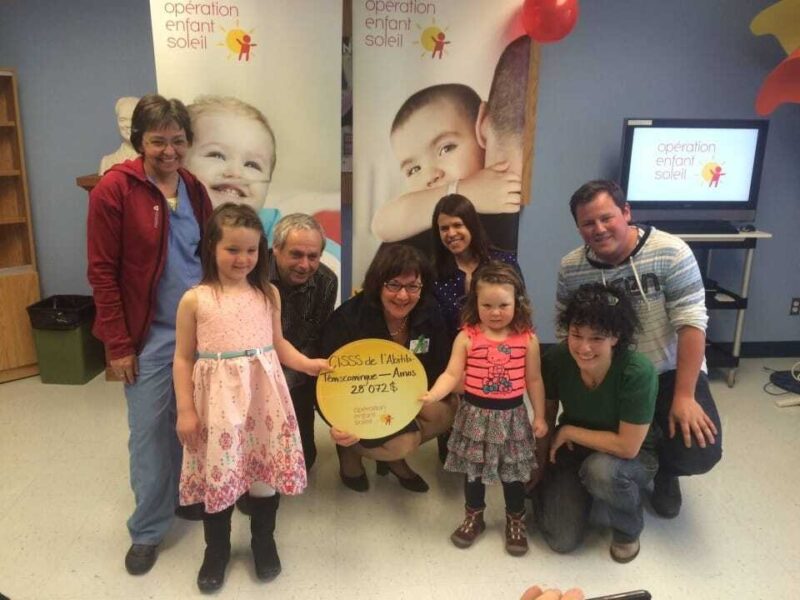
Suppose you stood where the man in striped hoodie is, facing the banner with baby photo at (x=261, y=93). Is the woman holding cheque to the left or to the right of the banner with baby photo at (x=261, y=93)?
left

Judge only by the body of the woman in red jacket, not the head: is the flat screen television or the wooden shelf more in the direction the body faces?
the flat screen television

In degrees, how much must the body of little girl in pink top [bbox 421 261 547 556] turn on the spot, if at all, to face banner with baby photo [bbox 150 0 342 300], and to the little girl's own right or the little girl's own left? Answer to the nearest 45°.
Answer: approximately 135° to the little girl's own right

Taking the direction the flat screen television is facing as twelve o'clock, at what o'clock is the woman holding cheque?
The woman holding cheque is roughly at 1 o'clock from the flat screen television.

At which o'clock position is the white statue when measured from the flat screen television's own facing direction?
The white statue is roughly at 2 o'clock from the flat screen television.

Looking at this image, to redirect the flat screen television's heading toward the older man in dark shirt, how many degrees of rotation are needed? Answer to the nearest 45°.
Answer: approximately 45° to its right

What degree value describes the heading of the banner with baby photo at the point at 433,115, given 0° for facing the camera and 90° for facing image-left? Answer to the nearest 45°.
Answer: approximately 0°

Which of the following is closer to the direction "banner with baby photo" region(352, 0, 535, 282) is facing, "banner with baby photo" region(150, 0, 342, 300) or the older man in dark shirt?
the older man in dark shirt

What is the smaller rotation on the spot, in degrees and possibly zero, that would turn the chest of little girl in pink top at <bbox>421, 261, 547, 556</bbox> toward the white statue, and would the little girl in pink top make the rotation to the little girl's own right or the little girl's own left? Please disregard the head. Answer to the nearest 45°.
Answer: approximately 135° to the little girl's own right

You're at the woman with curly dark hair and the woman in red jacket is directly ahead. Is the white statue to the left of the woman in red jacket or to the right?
right

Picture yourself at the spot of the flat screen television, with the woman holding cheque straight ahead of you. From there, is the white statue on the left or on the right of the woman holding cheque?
right
